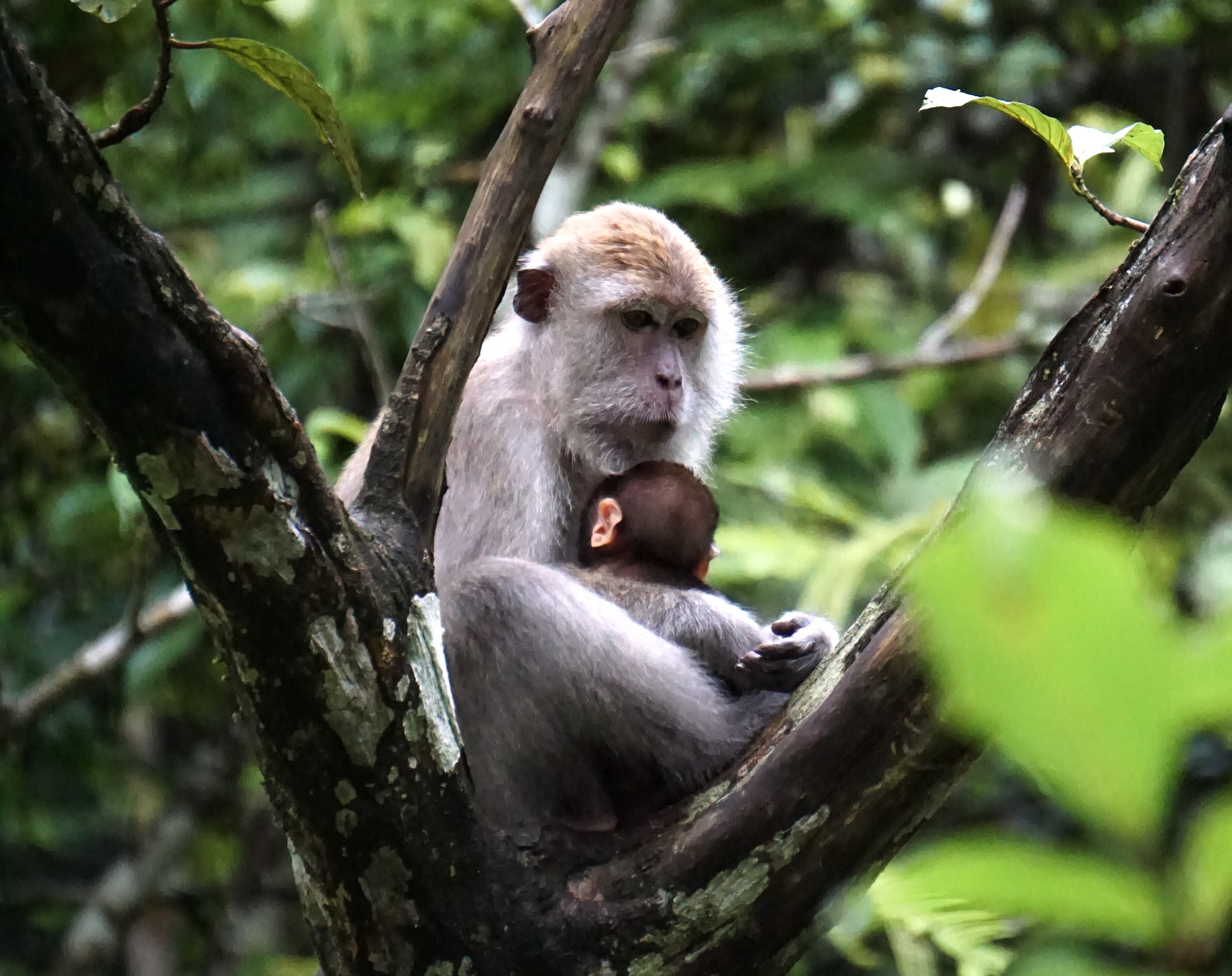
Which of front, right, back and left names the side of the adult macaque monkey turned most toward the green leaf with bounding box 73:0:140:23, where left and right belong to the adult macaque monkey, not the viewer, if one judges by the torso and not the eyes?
right

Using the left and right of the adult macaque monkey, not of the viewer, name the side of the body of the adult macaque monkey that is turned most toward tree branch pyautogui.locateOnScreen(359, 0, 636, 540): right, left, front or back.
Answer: right

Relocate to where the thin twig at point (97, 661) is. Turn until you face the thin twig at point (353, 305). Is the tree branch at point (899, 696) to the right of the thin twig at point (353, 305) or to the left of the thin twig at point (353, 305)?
right

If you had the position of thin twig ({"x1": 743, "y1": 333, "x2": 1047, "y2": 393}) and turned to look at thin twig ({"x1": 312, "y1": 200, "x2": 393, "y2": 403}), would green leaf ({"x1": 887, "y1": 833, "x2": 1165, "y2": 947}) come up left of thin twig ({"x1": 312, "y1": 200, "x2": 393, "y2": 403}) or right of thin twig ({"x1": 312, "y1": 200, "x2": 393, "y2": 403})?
left
